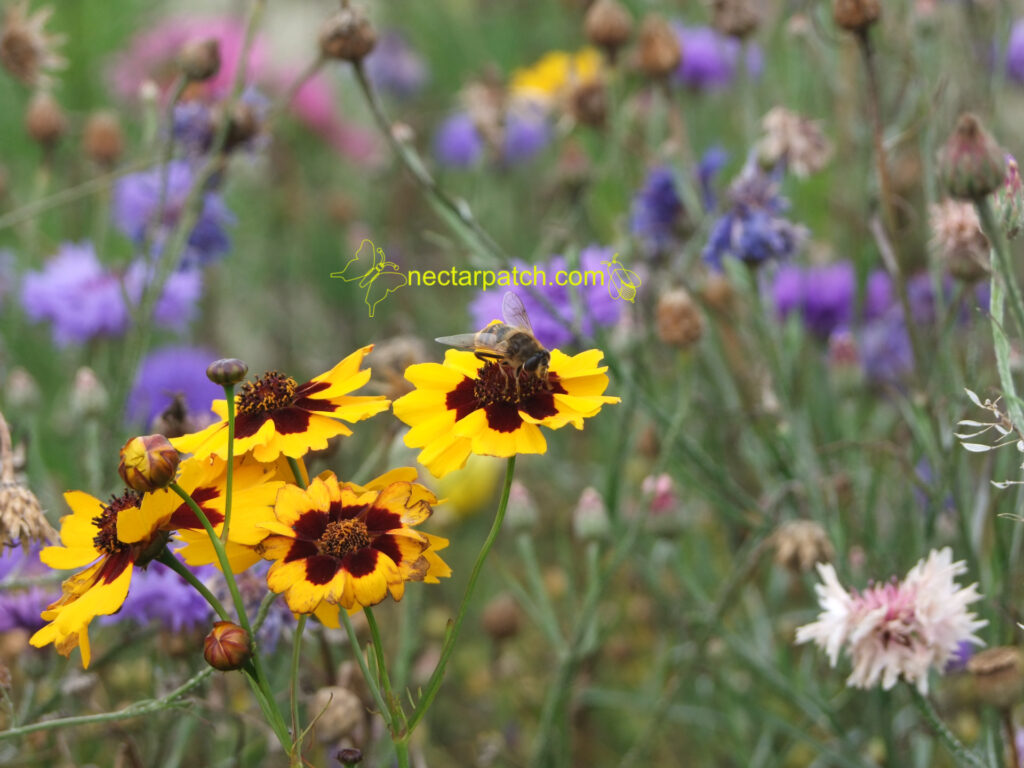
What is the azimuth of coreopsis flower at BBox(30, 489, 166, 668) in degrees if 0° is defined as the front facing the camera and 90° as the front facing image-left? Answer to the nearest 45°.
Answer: approximately 90°

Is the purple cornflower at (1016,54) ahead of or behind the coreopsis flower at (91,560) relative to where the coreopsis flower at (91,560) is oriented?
behind

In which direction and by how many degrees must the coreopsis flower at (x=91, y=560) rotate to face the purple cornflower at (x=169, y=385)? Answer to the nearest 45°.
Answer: approximately 90° to its right

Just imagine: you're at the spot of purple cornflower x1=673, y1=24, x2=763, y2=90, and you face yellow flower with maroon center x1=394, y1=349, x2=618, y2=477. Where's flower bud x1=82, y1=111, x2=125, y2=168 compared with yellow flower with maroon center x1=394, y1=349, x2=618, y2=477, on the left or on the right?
right

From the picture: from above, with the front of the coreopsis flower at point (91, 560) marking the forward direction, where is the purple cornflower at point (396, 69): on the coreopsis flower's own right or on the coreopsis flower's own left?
on the coreopsis flower's own right

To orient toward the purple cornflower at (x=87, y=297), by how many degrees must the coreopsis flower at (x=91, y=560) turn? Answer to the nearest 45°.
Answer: approximately 90° to its right
